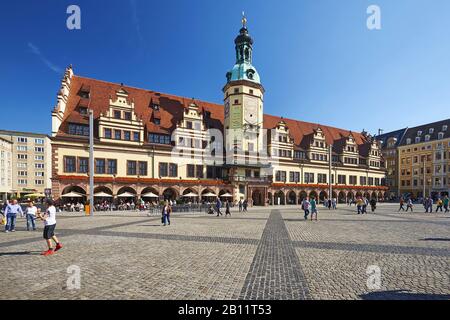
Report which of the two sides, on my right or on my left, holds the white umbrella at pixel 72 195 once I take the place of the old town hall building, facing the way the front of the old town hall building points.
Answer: on my right

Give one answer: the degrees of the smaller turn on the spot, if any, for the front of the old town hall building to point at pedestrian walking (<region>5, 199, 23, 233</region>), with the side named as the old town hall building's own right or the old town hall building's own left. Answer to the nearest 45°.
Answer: approximately 45° to the old town hall building's own right

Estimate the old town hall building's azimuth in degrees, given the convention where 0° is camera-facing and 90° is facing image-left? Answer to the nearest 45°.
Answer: approximately 315°
